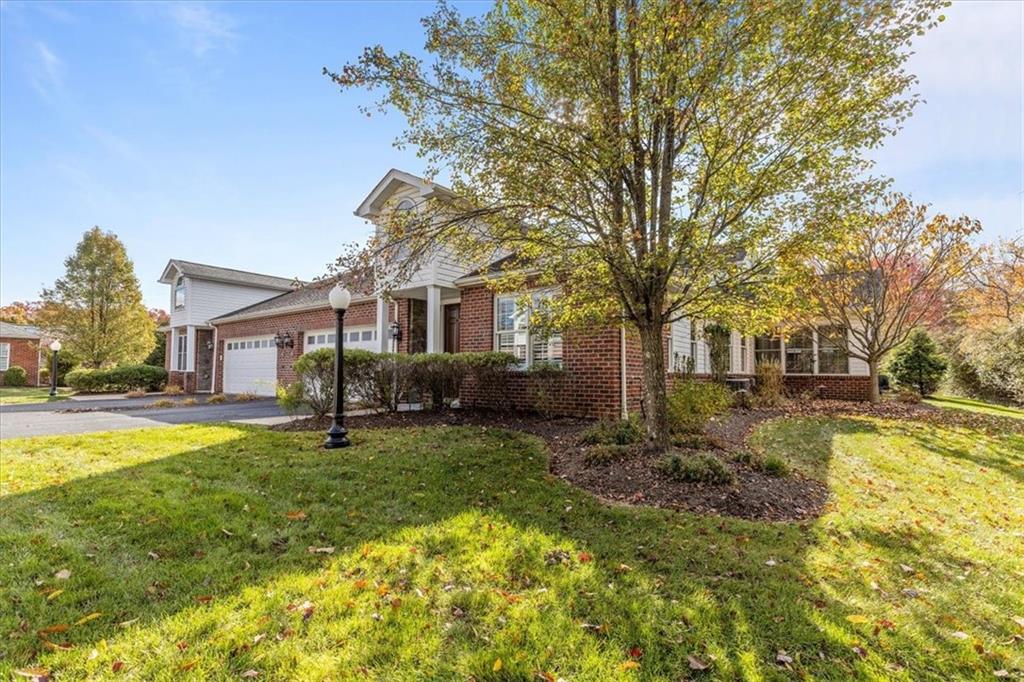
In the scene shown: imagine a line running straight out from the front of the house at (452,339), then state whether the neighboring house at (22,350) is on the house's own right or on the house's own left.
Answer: on the house's own right

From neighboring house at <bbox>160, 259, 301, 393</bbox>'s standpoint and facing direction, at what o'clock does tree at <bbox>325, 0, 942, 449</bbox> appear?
The tree is roughly at 10 o'clock from the neighboring house.

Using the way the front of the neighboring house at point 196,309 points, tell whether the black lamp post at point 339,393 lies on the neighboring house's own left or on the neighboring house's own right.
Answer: on the neighboring house's own left

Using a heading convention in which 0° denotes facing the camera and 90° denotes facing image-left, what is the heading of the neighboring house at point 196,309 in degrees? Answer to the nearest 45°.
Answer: approximately 45°

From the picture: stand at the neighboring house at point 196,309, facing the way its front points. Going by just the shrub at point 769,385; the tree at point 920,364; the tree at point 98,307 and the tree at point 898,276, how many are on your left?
3

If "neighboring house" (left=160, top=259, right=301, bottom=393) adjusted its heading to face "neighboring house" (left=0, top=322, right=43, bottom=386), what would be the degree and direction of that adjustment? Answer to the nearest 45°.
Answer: approximately 90° to its right

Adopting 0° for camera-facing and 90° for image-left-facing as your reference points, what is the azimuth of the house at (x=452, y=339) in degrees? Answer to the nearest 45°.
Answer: approximately 45°

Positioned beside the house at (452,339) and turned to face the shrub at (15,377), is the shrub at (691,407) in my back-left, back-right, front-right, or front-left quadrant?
back-left

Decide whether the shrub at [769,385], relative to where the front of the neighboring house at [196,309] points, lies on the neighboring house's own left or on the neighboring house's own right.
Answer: on the neighboring house's own left
